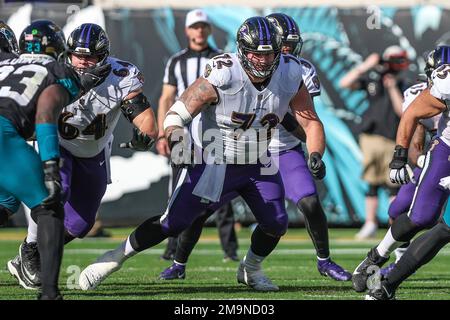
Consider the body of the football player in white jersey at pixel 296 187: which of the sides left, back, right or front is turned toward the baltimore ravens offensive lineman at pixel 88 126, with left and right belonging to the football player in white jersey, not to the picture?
right

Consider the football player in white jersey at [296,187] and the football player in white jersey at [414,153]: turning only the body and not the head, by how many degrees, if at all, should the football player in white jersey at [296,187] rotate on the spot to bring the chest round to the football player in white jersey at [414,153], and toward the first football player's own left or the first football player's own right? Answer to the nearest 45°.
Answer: approximately 90° to the first football player's own left

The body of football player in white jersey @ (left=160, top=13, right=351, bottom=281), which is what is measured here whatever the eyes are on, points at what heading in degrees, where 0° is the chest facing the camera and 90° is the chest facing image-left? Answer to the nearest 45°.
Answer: approximately 0°

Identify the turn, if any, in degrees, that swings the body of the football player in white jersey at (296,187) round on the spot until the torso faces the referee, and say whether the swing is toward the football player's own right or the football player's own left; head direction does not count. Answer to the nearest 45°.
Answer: approximately 135° to the football player's own right

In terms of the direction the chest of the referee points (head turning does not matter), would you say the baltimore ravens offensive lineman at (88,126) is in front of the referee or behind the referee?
in front

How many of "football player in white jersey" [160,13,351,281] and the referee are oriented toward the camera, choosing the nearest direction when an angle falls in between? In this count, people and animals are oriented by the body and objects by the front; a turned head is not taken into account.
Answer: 2
